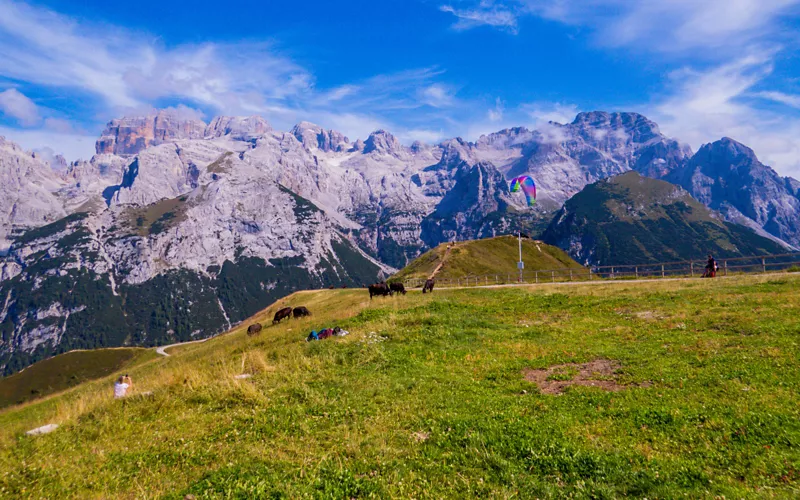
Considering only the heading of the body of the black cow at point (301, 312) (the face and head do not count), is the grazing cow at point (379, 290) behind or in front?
in front

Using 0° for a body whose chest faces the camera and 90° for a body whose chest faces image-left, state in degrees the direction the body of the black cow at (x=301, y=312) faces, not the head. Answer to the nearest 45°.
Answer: approximately 270°
